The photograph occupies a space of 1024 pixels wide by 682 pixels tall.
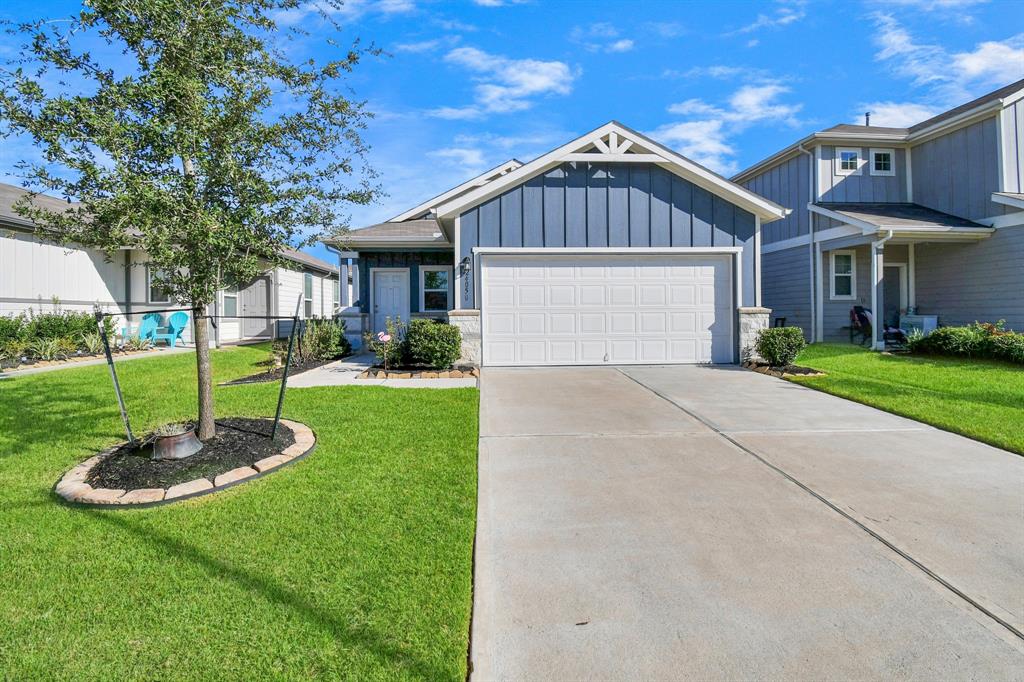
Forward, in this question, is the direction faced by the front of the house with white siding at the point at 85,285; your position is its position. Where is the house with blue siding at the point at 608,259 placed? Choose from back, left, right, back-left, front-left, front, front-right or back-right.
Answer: left

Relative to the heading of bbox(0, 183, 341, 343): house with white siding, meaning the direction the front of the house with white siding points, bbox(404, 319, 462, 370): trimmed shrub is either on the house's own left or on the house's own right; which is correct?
on the house's own left

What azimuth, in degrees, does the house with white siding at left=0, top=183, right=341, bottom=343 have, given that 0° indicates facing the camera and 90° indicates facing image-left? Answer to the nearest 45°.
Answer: approximately 45°

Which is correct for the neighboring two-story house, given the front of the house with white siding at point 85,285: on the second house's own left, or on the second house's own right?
on the second house's own left

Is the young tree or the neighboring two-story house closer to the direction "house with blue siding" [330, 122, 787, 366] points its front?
the young tree

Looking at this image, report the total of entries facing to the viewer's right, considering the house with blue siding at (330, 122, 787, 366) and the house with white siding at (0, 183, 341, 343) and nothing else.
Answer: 0

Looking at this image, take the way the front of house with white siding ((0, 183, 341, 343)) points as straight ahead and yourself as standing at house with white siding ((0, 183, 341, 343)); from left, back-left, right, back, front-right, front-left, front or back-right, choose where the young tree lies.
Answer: front-left

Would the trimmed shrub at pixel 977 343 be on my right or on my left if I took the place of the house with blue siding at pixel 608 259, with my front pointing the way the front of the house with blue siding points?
on my left

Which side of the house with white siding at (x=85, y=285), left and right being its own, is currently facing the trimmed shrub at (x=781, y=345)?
left

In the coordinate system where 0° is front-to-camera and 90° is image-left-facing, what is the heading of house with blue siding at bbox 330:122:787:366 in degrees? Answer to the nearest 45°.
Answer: approximately 0°
